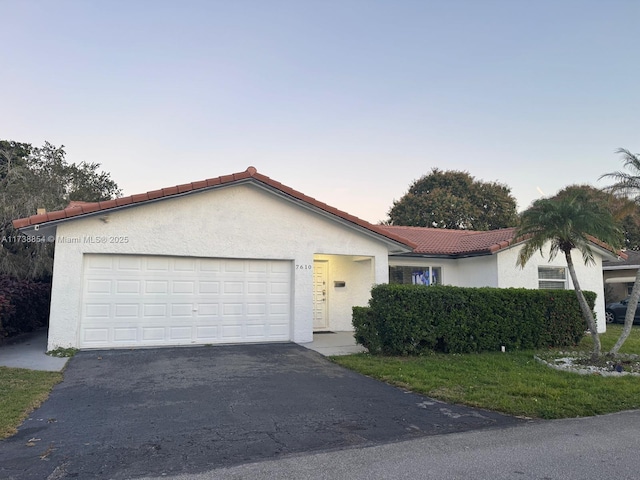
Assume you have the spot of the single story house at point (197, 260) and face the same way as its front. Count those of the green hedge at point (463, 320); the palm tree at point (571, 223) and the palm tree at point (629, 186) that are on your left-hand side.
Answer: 3

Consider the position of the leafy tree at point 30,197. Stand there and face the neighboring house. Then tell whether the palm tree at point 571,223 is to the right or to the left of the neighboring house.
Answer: right

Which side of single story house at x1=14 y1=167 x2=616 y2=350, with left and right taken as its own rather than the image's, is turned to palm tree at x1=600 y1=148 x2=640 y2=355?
left

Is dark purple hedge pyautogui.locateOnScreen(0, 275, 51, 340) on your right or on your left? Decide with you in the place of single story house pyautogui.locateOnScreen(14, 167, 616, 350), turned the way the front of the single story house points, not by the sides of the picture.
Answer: on your right

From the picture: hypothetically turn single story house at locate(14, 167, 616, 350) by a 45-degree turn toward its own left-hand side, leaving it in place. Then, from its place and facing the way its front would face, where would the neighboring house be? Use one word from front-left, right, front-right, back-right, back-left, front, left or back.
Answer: left

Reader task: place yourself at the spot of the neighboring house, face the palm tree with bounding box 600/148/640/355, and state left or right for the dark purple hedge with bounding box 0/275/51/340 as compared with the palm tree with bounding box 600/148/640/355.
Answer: right

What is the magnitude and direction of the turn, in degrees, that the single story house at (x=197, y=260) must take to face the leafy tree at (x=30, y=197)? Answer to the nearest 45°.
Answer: approximately 135° to its right

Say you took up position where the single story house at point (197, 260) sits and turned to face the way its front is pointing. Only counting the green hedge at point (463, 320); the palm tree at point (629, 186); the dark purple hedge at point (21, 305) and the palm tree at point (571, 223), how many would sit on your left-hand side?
3

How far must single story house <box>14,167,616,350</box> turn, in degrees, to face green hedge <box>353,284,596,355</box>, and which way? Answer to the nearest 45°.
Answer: approximately 90° to its left

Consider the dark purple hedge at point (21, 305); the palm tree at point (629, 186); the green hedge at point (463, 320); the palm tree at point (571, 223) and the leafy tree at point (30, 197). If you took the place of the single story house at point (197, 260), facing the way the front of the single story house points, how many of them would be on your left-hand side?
3

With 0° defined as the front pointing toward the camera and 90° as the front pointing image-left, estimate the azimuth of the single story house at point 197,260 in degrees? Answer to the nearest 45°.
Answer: approximately 0°

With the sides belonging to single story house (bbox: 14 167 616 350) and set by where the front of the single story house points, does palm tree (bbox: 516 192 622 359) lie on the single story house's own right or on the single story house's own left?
on the single story house's own left
